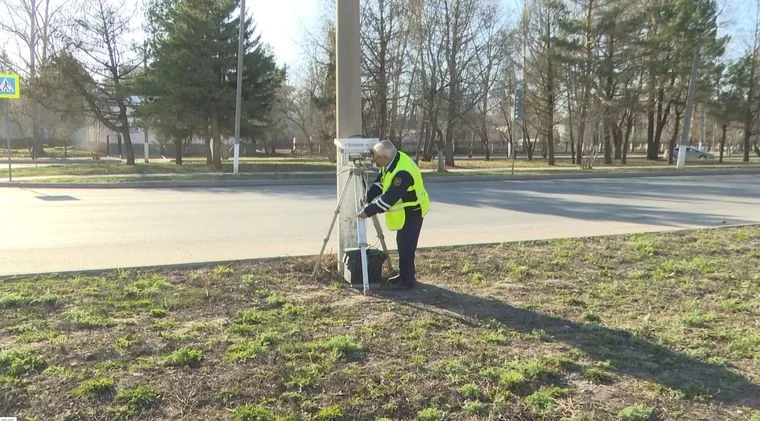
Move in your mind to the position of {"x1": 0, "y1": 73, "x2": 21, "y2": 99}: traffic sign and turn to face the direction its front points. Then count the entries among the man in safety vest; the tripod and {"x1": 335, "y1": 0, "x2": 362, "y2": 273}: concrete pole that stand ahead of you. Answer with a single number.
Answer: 3

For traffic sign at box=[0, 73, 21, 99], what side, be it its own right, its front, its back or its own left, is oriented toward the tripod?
front

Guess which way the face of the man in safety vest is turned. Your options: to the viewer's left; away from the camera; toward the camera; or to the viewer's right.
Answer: to the viewer's left

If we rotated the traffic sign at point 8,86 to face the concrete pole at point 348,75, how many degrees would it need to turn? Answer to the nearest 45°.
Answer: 0° — it already faces it

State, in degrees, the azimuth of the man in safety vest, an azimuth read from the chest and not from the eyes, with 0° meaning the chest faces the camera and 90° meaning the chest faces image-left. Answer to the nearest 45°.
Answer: approximately 90°

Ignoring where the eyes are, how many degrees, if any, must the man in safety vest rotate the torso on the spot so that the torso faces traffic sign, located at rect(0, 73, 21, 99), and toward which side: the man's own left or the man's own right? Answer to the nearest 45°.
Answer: approximately 45° to the man's own right

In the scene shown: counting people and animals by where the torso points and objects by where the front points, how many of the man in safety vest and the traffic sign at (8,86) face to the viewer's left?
1

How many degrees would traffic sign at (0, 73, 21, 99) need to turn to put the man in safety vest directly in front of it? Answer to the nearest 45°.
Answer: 0° — it already faces them

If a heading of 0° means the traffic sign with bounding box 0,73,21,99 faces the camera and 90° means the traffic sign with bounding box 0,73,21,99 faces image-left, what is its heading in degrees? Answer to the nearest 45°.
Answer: approximately 0°
